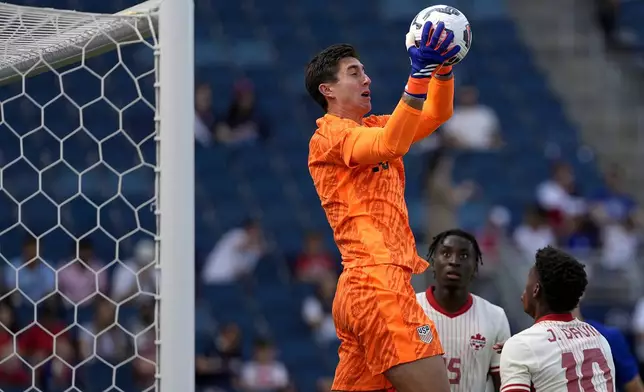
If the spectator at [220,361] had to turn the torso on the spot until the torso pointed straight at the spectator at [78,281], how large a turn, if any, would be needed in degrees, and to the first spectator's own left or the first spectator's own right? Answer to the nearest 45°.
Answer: approximately 45° to the first spectator's own right

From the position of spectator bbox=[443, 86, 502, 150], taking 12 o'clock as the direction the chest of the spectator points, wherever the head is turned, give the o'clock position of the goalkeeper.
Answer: The goalkeeper is roughly at 12 o'clock from the spectator.

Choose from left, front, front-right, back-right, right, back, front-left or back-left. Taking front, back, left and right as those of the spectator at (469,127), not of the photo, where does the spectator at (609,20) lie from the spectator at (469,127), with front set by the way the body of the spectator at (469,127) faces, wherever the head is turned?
back-left

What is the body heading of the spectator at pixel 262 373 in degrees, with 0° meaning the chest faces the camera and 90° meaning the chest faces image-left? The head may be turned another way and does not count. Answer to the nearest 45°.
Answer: approximately 0°

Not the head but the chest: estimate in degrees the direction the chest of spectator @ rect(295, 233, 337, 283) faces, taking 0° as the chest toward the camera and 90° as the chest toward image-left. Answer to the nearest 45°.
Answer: approximately 0°

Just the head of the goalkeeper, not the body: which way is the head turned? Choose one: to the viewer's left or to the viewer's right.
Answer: to the viewer's right
